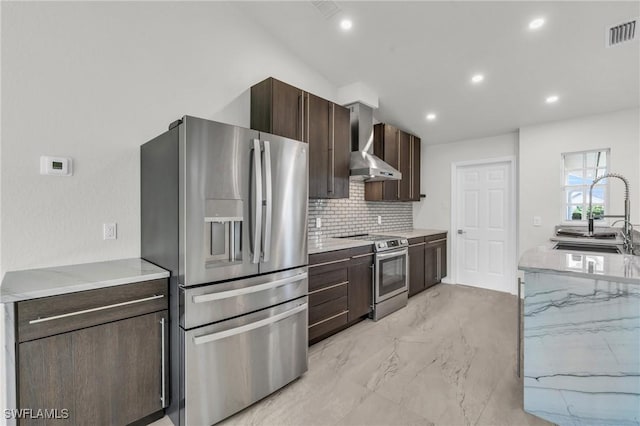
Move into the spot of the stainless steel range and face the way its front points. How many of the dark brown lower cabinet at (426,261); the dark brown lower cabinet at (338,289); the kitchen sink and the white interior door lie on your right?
1

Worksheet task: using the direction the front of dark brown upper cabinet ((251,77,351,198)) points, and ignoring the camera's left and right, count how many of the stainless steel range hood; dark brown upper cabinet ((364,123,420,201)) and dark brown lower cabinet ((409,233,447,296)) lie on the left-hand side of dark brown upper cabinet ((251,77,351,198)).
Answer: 3

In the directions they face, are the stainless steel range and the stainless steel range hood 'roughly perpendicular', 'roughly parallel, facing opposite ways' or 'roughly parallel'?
roughly parallel

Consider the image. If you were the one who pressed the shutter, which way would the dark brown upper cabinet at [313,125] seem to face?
facing the viewer and to the right of the viewer

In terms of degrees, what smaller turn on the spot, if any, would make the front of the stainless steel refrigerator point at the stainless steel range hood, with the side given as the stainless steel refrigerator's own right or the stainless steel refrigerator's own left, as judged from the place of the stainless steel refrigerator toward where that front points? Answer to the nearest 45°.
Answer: approximately 90° to the stainless steel refrigerator's own left

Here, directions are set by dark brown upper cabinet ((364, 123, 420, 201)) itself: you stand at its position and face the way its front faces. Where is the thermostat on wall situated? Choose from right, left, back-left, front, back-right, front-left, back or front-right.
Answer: right

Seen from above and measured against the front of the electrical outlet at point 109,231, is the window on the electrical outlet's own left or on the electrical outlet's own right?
on the electrical outlet's own left

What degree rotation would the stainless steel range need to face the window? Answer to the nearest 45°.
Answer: approximately 45° to its left
